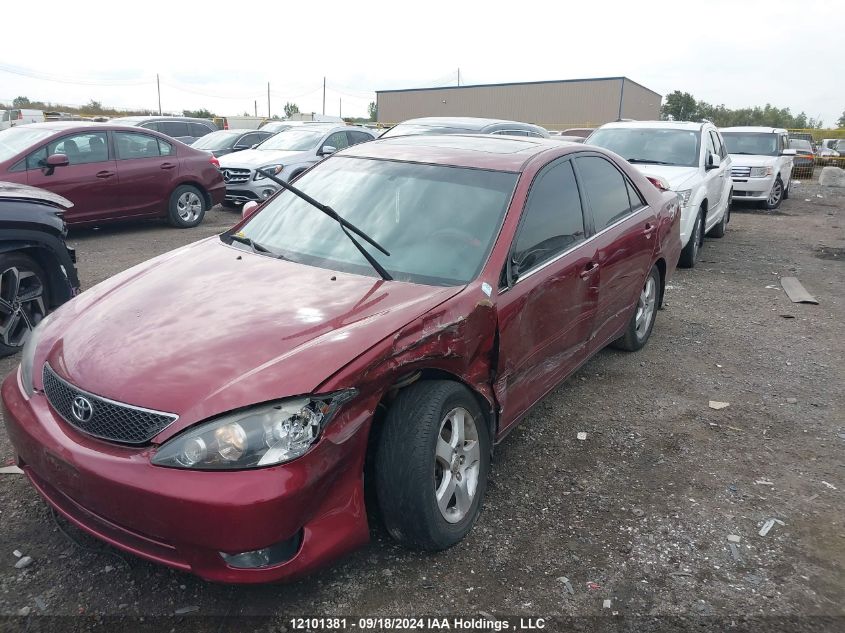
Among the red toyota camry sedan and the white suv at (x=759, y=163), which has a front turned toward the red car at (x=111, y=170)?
the white suv

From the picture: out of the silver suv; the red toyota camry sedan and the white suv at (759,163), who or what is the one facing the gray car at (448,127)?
the white suv

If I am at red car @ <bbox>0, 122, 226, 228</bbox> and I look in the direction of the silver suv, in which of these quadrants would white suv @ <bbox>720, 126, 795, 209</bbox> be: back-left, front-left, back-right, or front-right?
front-right

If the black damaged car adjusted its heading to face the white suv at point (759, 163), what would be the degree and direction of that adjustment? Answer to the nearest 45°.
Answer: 0° — it already faces it

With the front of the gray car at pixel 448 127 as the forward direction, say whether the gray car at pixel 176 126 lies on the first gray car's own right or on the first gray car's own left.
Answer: on the first gray car's own right

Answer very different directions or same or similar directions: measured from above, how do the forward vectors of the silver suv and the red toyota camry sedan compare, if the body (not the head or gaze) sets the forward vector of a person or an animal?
same or similar directions

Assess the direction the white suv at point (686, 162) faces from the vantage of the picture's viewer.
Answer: facing the viewer and to the left of the viewer

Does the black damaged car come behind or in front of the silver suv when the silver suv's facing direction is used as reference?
in front

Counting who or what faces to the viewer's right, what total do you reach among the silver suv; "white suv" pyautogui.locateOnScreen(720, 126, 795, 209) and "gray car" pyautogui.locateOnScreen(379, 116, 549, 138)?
0

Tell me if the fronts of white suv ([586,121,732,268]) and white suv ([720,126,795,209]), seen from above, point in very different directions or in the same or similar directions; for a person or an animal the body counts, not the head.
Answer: same or similar directions

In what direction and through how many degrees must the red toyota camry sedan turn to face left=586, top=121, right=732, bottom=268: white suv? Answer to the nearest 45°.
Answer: approximately 180°

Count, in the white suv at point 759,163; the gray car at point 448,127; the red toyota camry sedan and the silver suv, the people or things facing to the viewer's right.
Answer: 0

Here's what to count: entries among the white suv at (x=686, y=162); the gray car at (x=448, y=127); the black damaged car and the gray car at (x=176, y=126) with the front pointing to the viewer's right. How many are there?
1

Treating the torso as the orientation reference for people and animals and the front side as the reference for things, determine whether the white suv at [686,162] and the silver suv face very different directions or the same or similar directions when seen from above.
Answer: same or similar directions

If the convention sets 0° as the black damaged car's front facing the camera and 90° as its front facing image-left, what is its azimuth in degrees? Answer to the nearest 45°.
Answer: approximately 270°

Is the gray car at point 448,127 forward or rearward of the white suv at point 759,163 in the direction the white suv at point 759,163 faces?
forward
